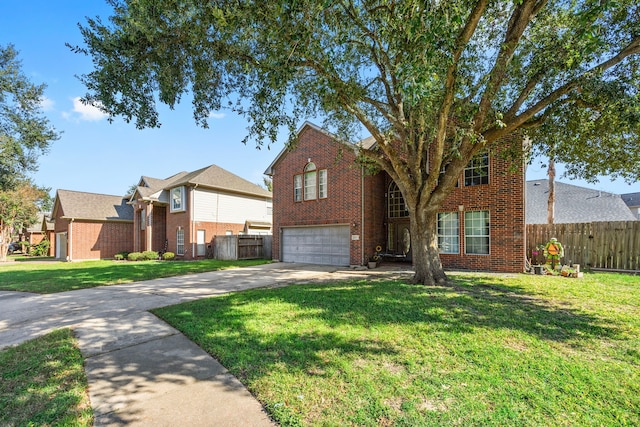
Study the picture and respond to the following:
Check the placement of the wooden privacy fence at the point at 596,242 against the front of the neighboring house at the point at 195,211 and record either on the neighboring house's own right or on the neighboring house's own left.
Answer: on the neighboring house's own left

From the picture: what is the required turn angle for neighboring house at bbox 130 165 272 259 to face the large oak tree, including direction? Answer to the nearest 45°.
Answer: approximately 45° to its left

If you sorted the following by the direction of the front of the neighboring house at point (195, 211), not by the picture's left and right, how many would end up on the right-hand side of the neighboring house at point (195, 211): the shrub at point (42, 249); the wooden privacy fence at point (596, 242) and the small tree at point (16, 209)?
2

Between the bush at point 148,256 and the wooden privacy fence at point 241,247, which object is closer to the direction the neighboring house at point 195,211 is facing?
the bush

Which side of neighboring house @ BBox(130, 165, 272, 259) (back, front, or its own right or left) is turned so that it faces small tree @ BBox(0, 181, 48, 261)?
right

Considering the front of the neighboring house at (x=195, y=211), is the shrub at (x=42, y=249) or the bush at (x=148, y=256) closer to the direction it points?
the bush

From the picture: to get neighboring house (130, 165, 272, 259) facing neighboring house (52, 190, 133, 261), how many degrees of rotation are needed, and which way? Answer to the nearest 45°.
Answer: approximately 90° to its right

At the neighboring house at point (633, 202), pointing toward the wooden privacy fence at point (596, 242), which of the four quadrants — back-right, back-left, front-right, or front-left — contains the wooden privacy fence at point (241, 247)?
front-right

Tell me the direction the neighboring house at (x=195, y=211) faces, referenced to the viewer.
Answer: facing the viewer and to the left of the viewer

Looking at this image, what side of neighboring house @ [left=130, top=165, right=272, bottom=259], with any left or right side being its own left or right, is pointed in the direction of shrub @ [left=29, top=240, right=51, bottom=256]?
right

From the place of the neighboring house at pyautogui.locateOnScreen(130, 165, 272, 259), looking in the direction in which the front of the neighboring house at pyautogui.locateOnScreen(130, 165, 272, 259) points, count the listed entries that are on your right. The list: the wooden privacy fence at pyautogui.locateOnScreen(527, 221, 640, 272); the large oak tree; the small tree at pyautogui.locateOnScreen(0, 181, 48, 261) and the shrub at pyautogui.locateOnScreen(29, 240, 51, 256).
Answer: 2
